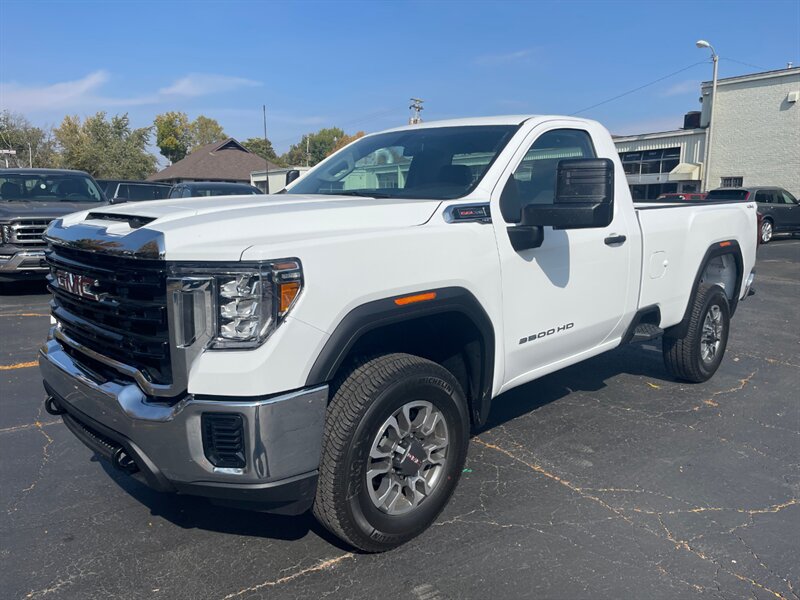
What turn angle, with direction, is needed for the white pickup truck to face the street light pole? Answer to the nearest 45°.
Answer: approximately 180°

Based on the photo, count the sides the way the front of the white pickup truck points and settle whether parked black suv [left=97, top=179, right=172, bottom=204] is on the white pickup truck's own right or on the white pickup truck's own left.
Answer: on the white pickup truck's own right

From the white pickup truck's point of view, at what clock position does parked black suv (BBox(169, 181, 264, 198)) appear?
The parked black suv is roughly at 4 o'clock from the white pickup truck.

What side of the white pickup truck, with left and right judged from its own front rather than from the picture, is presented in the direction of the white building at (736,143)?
back

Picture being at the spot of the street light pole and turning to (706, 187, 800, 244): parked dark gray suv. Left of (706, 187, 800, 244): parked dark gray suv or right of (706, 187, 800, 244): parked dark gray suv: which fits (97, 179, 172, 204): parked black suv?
right

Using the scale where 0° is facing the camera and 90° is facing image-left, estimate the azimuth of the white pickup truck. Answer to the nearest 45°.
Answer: approximately 45°

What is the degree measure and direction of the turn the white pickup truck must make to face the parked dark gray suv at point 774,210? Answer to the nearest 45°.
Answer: approximately 180°
